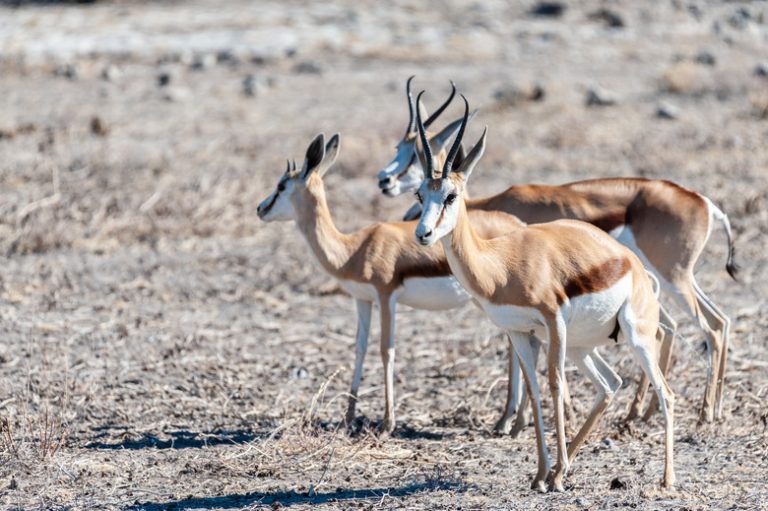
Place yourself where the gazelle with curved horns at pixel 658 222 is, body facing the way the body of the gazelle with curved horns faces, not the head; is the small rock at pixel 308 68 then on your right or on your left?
on your right

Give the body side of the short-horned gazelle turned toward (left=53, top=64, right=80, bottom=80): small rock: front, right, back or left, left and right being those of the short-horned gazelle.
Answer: right

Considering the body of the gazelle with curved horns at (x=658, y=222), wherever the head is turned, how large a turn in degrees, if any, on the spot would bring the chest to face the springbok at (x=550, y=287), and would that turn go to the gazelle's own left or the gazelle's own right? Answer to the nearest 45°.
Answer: approximately 90° to the gazelle's own left

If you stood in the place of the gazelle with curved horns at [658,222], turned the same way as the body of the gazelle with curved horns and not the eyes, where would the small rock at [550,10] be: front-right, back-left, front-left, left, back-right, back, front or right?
right

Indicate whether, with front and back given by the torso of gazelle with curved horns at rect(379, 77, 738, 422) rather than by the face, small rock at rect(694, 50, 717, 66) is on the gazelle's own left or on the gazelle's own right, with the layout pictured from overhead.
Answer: on the gazelle's own right

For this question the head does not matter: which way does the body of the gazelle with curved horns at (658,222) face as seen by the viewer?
to the viewer's left

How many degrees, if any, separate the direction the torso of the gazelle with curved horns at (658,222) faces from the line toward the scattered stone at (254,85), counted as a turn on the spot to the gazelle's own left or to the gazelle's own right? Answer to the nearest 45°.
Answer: approximately 45° to the gazelle's own right

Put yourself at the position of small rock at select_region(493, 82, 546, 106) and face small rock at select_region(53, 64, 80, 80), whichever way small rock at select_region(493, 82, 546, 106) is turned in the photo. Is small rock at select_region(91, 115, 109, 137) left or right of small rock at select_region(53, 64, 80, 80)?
left

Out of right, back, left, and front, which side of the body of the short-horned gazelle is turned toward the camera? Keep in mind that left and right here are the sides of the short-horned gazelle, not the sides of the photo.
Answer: left

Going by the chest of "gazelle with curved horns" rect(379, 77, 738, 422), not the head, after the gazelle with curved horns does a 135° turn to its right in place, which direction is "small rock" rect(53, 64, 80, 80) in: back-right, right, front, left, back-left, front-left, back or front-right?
left

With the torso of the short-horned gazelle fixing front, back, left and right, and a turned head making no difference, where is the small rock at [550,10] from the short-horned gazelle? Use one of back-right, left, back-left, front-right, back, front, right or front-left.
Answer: right

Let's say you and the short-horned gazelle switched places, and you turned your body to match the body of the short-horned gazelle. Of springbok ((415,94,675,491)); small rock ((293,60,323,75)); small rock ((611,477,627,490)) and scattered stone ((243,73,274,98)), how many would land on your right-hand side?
2
